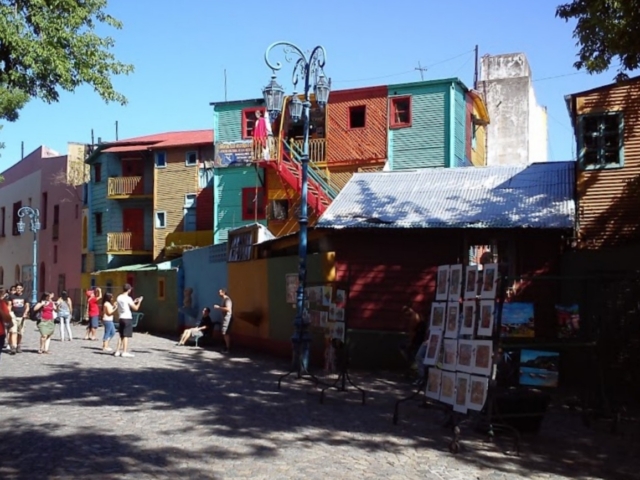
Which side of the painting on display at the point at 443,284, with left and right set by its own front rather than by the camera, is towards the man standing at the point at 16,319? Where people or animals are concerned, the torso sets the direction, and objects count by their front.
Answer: right

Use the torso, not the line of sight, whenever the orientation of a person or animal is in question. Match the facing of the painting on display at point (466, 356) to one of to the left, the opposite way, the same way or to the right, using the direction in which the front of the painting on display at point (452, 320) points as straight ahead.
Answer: the same way

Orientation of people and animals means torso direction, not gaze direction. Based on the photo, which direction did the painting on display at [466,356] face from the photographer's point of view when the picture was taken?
facing the viewer

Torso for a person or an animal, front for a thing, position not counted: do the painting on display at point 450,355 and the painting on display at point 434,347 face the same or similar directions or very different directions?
same or similar directions

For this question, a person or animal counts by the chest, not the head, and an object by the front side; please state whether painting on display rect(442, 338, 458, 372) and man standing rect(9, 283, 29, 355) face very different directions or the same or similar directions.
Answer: same or similar directions

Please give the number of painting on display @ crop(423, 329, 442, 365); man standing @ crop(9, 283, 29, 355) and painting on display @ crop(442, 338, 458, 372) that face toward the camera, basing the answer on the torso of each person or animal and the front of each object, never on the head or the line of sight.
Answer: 3

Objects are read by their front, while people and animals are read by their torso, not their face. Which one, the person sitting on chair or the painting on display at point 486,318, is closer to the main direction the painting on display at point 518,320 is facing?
the painting on display

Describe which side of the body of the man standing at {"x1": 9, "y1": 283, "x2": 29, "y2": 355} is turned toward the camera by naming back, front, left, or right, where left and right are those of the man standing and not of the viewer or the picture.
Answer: front

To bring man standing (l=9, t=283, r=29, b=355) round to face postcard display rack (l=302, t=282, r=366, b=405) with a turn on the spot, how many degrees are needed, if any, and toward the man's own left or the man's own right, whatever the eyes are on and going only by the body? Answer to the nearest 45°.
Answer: approximately 45° to the man's own left

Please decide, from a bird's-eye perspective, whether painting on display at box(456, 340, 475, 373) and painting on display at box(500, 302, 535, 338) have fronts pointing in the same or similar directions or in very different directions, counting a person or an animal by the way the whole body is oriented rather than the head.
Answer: same or similar directions

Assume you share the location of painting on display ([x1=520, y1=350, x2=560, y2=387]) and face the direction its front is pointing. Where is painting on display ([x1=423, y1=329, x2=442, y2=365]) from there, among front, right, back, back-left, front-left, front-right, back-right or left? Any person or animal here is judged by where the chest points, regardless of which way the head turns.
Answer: front-right

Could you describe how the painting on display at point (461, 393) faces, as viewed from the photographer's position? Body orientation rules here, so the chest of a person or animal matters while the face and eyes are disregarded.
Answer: facing the viewer and to the left of the viewer

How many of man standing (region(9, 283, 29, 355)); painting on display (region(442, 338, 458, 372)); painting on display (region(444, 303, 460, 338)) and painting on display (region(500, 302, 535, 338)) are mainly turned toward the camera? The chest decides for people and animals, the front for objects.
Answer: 4

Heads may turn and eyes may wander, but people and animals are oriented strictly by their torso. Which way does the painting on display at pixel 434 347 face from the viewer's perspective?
toward the camera
